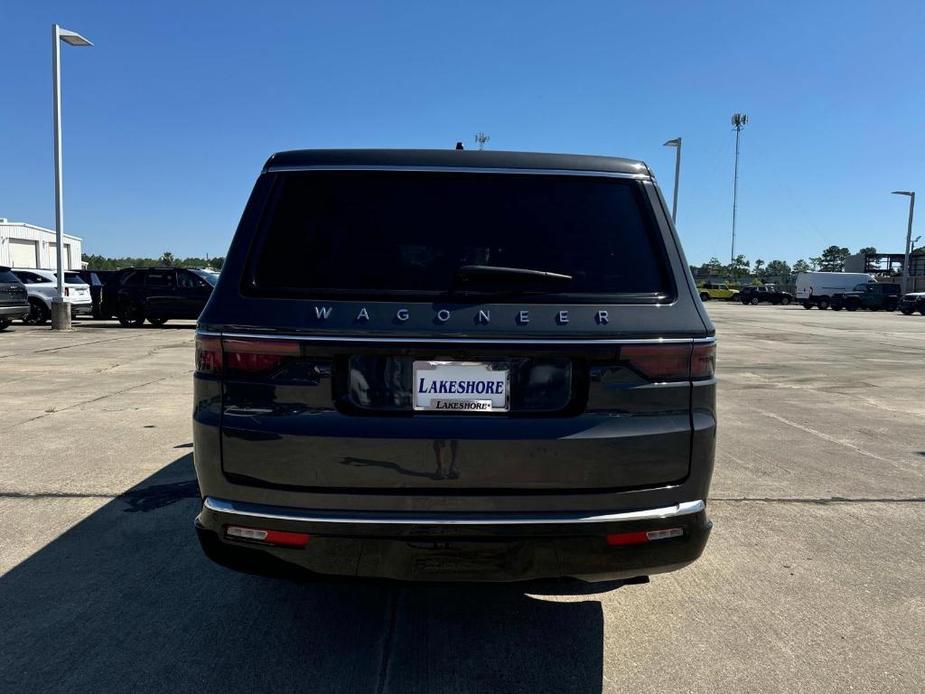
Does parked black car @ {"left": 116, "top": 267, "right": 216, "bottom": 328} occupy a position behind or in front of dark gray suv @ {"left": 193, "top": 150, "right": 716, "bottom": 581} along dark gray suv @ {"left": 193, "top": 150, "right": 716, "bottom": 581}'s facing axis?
in front

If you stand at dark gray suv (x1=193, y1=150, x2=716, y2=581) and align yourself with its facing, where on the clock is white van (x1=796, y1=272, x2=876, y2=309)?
The white van is roughly at 1 o'clock from the dark gray suv.

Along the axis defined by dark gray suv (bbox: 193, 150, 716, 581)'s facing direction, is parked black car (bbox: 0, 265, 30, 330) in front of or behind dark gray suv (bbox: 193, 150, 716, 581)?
in front

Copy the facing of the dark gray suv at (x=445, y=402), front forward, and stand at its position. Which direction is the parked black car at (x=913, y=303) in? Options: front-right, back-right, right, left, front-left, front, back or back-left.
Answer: front-right

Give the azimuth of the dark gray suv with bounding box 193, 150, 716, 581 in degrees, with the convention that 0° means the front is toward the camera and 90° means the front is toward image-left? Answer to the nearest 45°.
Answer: approximately 180°
